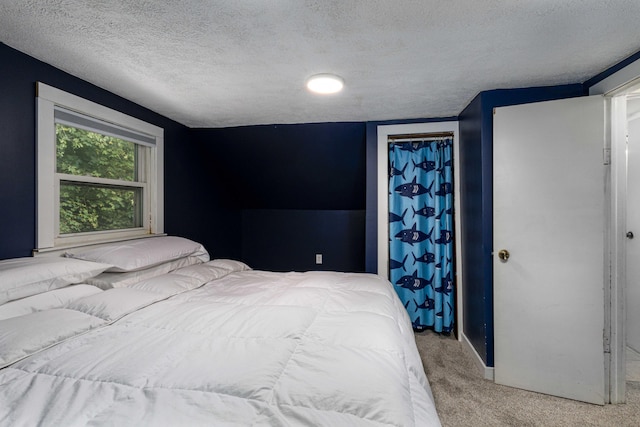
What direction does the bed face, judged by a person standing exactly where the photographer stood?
facing to the right of the viewer

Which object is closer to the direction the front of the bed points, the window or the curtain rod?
the curtain rod

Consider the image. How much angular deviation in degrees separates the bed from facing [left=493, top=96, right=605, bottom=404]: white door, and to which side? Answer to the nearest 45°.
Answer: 0° — it already faces it

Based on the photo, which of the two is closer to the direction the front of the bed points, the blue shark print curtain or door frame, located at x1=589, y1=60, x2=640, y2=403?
the door frame

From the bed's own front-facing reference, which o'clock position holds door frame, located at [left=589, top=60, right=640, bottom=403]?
The door frame is roughly at 12 o'clock from the bed.

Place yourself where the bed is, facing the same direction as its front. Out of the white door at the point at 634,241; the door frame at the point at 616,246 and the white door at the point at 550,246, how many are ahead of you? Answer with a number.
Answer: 3

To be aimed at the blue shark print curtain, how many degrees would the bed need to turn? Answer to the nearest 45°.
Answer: approximately 45° to its left

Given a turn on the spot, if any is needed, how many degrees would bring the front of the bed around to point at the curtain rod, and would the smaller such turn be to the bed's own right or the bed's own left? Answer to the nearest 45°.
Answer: approximately 45° to the bed's own left
